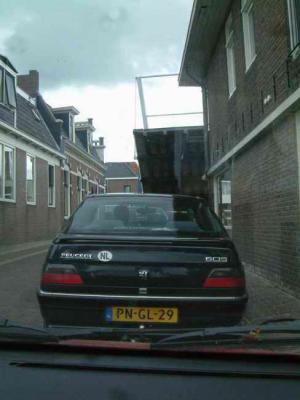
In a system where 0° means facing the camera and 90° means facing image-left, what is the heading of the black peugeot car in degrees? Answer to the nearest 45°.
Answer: approximately 180°
